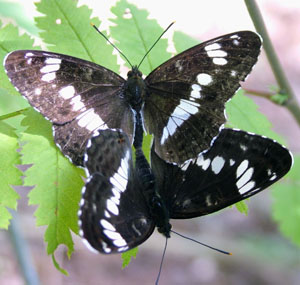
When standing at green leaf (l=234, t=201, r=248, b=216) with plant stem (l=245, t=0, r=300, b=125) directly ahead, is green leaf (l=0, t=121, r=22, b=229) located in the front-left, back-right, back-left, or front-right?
back-left

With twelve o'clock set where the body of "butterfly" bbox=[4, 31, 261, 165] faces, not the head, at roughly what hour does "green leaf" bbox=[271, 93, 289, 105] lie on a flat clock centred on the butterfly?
The green leaf is roughly at 2 o'clock from the butterfly.

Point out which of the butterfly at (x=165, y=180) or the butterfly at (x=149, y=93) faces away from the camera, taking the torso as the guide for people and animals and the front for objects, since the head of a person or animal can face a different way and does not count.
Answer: the butterfly at (x=149, y=93)

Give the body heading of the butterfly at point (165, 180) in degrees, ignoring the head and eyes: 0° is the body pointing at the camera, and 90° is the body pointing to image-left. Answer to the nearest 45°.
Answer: approximately 0°

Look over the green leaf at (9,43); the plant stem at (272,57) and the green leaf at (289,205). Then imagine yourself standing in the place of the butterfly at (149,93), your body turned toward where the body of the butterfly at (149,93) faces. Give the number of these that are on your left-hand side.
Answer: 1

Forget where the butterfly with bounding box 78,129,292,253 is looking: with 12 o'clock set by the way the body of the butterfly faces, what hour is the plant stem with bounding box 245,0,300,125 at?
The plant stem is roughly at 7 o'clock from the butterfly.

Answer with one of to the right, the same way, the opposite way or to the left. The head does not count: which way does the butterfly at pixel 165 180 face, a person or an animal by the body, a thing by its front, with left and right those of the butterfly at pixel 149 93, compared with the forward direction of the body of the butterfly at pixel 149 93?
the opposite way

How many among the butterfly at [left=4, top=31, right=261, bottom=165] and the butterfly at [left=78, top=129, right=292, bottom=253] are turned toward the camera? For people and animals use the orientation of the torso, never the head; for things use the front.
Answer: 1

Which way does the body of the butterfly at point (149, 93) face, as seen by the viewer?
away from the camera

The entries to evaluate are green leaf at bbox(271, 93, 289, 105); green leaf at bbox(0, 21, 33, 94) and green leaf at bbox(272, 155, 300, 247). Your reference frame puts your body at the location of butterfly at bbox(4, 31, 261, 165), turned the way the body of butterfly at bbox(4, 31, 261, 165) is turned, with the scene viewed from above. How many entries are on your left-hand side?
1
